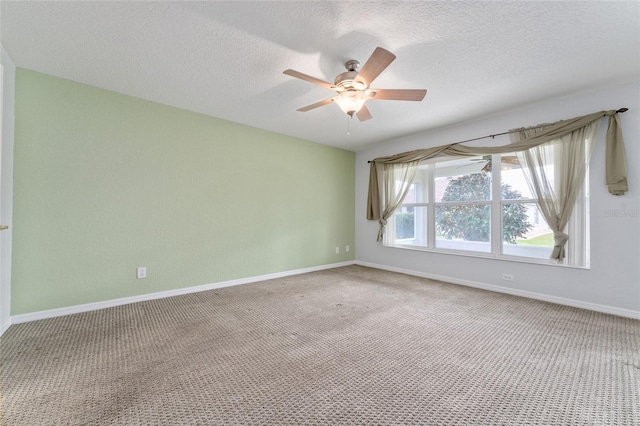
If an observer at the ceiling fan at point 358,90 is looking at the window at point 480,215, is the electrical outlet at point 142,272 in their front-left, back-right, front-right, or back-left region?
back-left

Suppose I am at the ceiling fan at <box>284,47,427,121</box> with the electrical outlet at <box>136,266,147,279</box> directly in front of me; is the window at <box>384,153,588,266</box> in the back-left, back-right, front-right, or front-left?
back-right

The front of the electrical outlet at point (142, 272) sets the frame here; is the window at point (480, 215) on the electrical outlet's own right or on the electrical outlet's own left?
on the electrical outlet's own left

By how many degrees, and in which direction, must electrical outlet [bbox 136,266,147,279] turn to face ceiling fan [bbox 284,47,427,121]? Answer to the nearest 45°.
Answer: approximately 45° to its left

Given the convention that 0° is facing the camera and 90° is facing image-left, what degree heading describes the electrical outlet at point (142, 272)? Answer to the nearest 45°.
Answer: approximately 0°
